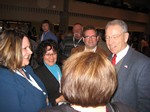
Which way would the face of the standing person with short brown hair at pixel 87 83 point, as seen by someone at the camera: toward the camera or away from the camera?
away from the camera

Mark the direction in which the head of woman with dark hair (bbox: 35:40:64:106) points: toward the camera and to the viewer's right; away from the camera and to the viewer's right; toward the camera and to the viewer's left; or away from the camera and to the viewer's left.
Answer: toward the camera and to the viewer's right

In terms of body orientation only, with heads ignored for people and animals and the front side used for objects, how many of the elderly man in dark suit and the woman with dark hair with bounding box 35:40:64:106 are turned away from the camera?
0

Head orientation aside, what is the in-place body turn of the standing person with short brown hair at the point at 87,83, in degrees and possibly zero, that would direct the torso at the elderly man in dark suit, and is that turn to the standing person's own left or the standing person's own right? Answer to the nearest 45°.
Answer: approximately 45° to the standing person's own right

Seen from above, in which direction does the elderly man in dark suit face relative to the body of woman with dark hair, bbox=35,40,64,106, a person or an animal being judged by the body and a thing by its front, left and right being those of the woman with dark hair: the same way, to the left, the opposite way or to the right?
to the right

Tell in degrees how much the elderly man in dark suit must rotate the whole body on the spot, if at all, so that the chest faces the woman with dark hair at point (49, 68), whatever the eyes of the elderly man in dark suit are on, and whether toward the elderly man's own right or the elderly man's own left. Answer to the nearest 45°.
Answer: approximately 90° to the elderly man's own right

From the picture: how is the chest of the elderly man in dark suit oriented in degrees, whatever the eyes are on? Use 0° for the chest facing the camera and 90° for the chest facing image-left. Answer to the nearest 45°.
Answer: approximately 45°

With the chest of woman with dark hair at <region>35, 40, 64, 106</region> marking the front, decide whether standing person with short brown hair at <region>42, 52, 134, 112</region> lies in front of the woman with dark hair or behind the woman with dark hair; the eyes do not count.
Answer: in front

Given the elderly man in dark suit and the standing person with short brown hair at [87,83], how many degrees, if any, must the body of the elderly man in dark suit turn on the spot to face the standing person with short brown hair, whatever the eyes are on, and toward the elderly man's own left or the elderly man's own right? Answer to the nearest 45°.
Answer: approximately 45° to the elderly man's own left

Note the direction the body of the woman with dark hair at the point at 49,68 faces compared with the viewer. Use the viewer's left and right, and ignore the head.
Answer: facing the viewer and to the right of the viewer

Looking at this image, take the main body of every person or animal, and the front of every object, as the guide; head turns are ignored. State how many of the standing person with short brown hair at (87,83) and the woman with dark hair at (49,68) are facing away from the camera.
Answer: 1

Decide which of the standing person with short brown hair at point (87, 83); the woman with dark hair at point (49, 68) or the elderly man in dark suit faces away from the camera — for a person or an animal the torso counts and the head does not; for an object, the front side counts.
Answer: the standing person with short brown hair

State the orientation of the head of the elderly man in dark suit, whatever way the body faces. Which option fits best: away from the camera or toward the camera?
toward the camera

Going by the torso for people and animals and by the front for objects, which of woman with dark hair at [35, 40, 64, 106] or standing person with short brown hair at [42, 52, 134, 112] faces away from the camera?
the standing person with short brown hair

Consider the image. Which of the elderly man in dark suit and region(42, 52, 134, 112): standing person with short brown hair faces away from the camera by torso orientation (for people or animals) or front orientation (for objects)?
the standing person with short brown hair

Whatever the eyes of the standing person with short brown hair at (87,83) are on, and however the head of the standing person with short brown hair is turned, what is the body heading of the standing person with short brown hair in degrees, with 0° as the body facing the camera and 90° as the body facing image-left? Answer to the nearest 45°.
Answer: approximately 180°

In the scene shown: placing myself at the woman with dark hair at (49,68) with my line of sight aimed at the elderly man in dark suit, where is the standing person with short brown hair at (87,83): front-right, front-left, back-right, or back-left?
front-right

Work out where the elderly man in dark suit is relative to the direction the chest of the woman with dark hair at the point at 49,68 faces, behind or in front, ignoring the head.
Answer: in front

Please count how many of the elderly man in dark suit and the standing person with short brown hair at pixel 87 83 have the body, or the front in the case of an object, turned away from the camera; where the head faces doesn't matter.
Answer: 1

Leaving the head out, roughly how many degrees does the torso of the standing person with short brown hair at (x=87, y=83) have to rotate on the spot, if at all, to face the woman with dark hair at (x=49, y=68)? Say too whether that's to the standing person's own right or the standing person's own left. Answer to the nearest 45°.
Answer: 0° — they already face them
